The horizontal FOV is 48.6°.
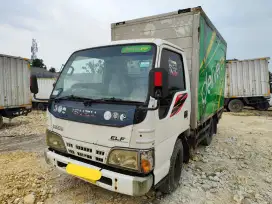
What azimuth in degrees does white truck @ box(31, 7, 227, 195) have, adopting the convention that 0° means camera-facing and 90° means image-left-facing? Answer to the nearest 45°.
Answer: approximately 45°

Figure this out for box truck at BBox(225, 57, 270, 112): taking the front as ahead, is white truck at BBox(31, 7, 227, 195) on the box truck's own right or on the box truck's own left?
on the box truck's own right

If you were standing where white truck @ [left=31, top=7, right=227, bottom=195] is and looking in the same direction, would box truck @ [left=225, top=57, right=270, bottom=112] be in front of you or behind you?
behind

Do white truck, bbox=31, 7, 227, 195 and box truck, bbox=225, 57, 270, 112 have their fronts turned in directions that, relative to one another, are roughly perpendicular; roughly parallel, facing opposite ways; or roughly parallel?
roughly perpendicular

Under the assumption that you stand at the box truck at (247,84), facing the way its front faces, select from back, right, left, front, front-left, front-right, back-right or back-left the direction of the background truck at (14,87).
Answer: back-right

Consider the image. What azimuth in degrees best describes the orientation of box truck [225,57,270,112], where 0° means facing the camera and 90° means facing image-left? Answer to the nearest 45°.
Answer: approximately 270°

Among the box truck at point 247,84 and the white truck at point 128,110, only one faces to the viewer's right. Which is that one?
the box truck

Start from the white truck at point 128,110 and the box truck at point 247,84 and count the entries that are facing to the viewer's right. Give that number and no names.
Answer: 1

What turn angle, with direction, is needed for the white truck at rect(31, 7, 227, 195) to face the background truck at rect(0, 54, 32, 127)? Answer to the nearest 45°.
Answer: approximately 90° to its right
